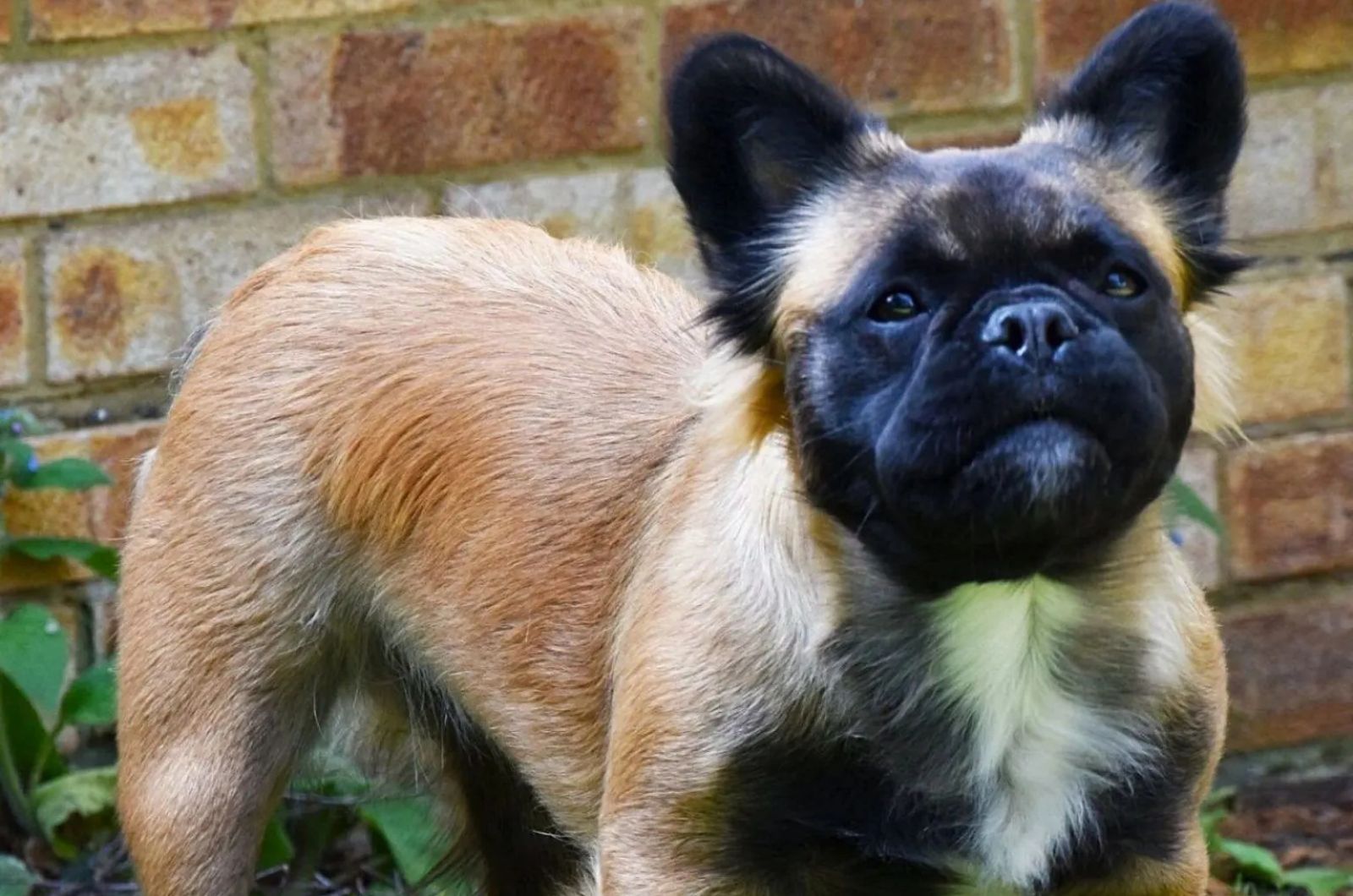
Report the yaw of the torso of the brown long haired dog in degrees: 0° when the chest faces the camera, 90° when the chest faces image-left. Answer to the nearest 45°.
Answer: approximately 315°

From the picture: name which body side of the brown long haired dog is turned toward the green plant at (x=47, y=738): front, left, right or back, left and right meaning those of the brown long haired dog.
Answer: back

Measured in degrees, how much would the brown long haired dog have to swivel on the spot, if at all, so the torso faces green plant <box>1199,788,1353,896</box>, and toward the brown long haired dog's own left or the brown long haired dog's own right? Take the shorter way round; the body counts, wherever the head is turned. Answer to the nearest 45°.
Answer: approximately 90° to the brown long haired dog's own left
